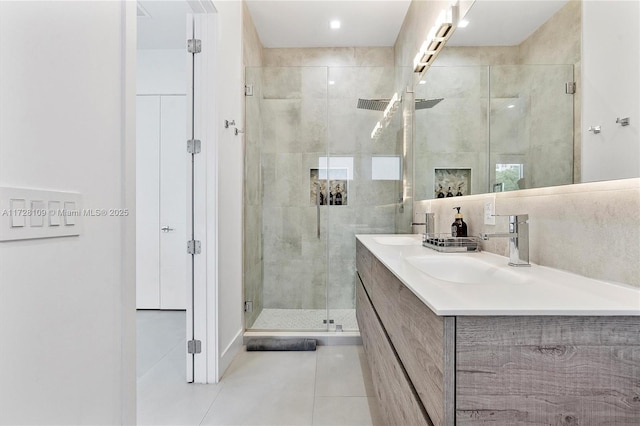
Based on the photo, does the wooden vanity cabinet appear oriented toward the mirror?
no

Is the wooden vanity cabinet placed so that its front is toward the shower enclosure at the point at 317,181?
no

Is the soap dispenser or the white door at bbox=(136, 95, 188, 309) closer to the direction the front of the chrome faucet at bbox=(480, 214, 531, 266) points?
the white door

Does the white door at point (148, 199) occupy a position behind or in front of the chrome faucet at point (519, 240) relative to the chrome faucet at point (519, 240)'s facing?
in front

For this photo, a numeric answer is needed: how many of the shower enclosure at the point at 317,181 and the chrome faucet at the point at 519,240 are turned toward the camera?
1

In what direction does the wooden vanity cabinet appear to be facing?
to the viewer's left

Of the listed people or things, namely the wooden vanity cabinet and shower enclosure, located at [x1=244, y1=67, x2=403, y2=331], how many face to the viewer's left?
1

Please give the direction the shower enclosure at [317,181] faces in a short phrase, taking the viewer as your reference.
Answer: facing the viewer

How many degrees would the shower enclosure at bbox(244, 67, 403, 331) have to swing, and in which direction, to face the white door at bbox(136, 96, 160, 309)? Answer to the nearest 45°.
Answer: approximately 90° to its right

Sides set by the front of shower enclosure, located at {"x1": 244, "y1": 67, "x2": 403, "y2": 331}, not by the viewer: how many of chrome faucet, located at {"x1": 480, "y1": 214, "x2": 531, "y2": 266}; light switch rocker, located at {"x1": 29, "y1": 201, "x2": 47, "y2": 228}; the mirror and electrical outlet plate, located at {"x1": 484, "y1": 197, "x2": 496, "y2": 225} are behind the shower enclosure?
0

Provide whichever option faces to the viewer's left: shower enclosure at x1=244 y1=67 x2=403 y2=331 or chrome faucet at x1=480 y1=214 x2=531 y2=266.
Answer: the chrome faucet

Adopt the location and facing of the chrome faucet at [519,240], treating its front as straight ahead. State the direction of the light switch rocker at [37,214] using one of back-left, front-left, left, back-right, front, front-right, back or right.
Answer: front-left

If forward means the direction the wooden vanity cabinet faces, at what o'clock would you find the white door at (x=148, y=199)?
The white door is roughly at 1 o'clock from the wooden vanity cabinet.

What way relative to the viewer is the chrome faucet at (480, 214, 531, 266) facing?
to the viewer's left

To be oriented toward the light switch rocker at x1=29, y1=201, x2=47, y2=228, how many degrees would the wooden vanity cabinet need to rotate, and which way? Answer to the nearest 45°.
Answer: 0° — it already faces it

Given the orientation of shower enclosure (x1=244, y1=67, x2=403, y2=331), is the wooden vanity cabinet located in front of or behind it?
in front
